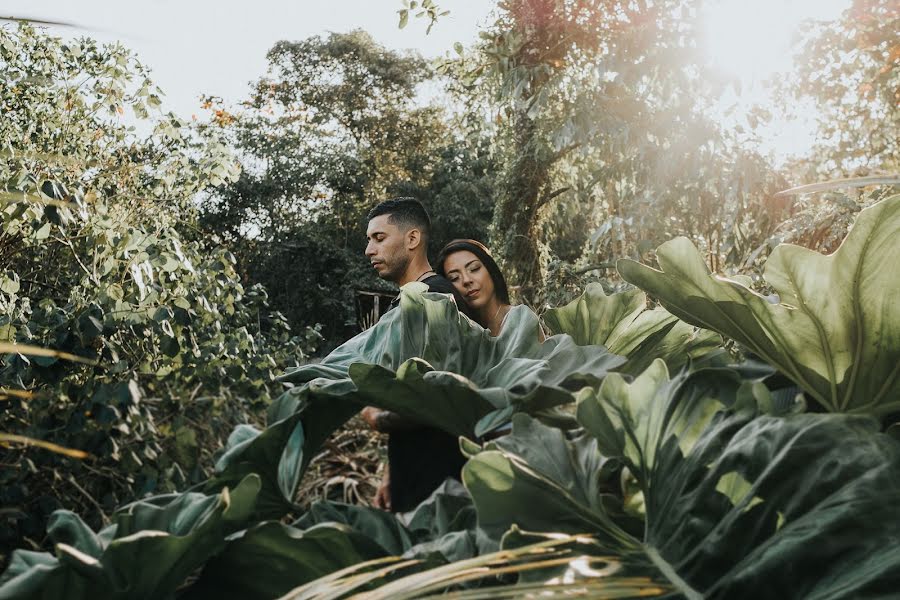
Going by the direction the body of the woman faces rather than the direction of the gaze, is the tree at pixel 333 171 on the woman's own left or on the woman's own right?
on the woman's own right

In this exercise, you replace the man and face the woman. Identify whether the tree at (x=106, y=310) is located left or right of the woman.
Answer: left

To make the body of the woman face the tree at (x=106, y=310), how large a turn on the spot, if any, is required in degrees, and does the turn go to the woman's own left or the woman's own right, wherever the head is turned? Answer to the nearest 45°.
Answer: approximately 45° to the woman's own right

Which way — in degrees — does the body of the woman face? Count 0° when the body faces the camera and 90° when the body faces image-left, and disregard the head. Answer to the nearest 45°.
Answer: approximately 45°

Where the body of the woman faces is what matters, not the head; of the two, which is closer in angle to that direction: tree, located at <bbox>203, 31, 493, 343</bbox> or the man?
the man
